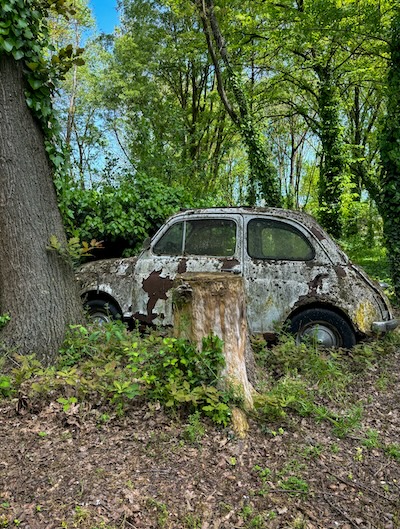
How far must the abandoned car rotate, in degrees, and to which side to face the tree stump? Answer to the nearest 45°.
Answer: approximately 90° to its left

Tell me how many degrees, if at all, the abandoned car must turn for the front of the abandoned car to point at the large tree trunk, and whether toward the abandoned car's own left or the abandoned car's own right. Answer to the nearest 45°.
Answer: approximately 45° to the abandoned car's own left

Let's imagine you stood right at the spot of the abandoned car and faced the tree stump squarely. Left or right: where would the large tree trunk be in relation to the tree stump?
right

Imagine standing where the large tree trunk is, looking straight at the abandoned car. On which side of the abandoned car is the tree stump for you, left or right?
right

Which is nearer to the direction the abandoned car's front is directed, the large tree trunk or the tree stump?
the large tree trunk

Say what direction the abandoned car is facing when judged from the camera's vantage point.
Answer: facing to the left of the viewer
